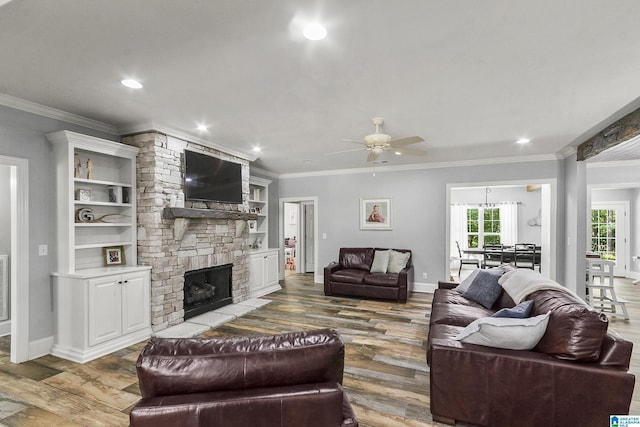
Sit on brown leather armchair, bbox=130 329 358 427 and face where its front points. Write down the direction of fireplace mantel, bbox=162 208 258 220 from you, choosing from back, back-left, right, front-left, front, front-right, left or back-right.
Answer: front

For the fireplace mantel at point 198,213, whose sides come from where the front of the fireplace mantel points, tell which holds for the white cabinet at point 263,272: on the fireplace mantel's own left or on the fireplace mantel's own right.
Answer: on the fireplace mantel's own left

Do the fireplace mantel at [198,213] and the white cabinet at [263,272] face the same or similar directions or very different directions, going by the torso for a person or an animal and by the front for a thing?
same or similar directions

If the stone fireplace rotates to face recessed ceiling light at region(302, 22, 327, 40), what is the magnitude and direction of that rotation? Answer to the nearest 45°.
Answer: approximately 45° to its right

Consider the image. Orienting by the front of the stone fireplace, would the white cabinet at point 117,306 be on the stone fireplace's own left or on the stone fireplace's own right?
on the stone fireplace's own right

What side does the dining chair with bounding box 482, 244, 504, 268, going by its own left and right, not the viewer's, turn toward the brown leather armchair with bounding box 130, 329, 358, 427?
back

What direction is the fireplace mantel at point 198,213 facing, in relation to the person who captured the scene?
facing the viewer and to the right of the viewer

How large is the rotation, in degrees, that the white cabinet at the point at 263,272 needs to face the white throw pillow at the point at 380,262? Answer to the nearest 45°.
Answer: approximately 45° to its left

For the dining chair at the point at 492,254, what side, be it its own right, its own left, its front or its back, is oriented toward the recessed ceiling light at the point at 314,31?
back

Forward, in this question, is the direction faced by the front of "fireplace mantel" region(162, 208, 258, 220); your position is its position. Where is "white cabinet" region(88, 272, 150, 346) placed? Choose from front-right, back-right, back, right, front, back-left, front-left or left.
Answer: right

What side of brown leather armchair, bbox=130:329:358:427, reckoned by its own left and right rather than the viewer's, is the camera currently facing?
back

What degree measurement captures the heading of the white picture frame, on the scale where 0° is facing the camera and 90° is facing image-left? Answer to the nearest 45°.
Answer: approximately 0°
